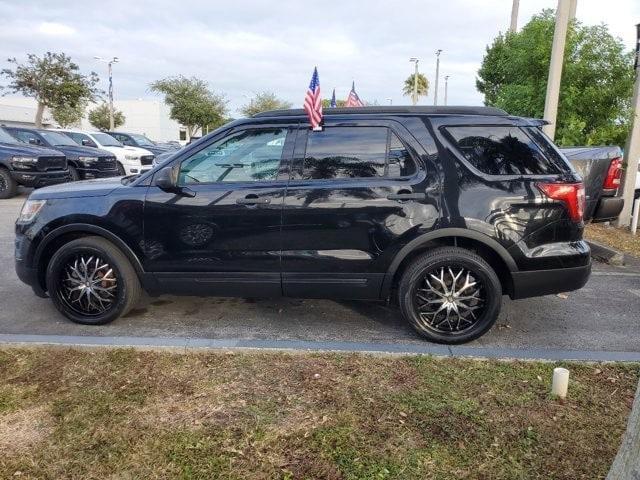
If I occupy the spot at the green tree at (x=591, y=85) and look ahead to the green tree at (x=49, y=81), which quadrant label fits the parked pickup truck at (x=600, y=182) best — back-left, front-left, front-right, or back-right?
back-left

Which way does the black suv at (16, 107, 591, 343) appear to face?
to the viewer's left

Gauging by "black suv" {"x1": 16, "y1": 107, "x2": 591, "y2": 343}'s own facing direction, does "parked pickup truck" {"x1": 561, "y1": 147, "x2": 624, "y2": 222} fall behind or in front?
behind

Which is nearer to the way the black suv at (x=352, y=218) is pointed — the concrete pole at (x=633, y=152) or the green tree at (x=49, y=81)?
the green tree

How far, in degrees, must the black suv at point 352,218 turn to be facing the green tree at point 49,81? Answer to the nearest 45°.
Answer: approximately 45° to its right

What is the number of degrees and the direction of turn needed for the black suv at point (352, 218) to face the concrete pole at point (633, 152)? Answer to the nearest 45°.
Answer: approximately 135° to its right

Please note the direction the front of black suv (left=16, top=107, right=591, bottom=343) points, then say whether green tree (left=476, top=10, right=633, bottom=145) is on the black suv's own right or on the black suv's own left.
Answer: on the black suv's own right

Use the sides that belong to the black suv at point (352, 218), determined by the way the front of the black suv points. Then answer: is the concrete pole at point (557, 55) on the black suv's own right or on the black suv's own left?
on the black suv's own right

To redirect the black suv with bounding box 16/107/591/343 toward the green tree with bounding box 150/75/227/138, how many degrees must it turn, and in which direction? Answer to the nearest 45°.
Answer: approximately 90° to its right

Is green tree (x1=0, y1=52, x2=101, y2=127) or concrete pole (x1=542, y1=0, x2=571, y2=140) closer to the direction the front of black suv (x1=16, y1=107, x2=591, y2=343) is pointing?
the green tree

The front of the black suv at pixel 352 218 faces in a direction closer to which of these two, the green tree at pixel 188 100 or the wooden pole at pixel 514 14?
the green tree
